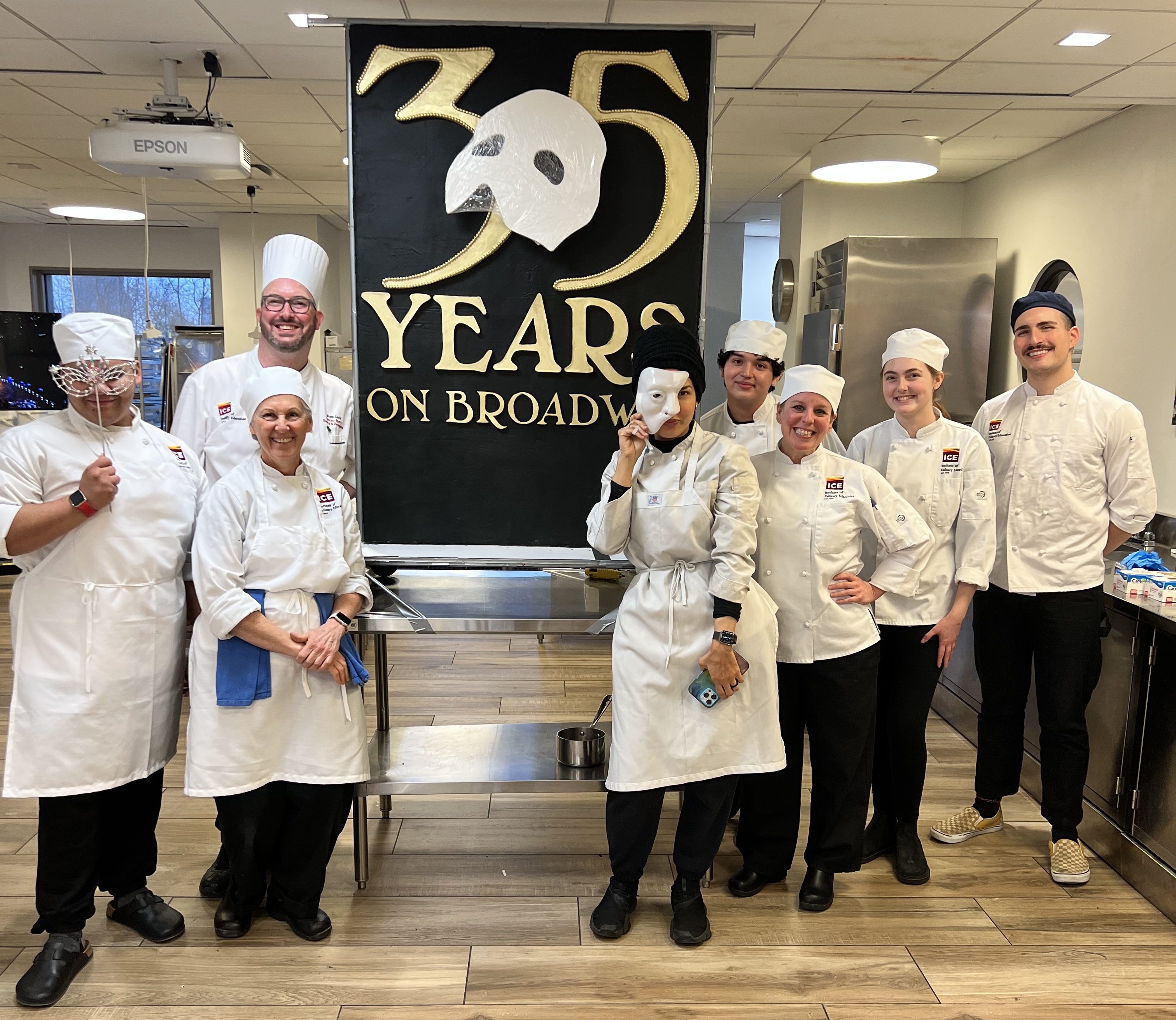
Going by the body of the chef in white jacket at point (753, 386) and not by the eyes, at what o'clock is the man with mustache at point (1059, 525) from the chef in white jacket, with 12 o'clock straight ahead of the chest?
The man with mustache is roughly at 9 o'clock from the chef in white jacket.

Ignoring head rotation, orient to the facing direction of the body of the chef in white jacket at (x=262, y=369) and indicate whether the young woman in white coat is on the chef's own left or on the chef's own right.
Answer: on the chef's own left

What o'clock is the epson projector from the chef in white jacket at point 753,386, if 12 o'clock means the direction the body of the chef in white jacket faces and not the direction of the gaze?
The epson projector is roughly at 3 o'clock from the chef in white jacket.

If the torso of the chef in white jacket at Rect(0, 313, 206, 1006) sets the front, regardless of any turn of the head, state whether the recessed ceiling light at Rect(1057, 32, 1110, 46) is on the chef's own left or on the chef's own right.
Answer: on the chef's own left
